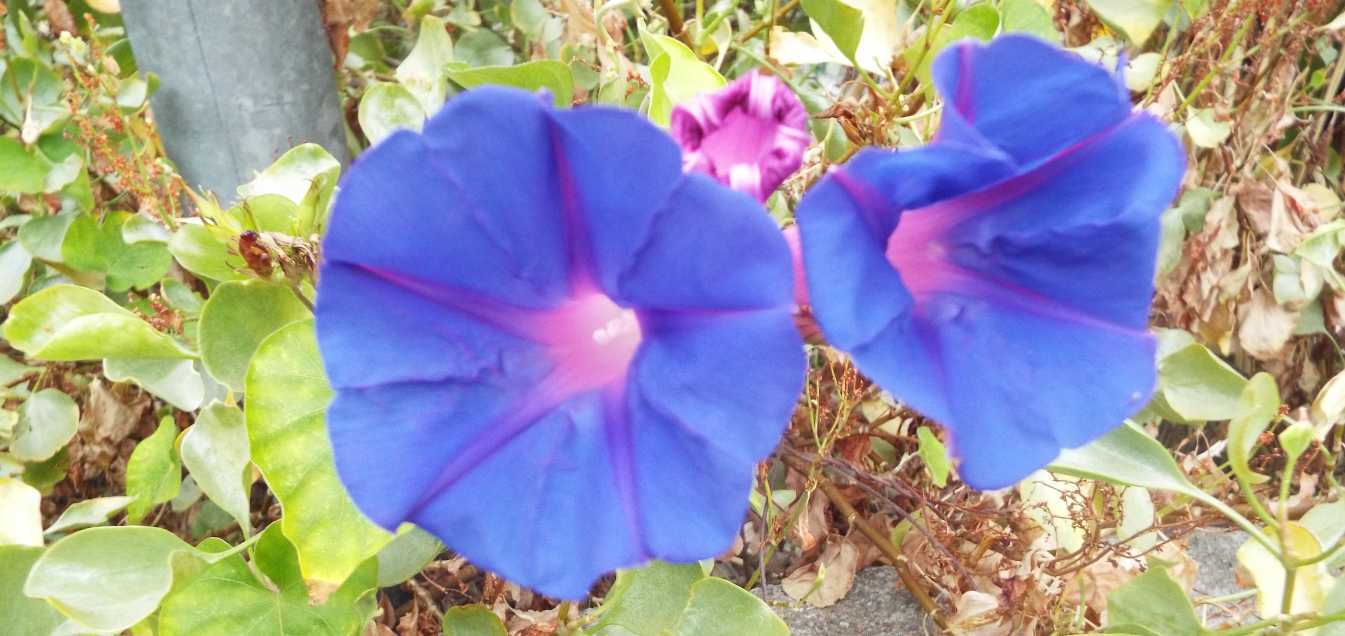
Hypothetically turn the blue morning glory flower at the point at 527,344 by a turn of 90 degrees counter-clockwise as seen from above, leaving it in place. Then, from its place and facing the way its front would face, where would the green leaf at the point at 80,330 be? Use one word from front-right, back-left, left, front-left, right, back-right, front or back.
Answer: back-left

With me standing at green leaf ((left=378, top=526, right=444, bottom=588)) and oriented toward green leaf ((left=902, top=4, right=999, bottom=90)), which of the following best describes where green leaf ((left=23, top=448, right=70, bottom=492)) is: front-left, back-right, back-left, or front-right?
back-left

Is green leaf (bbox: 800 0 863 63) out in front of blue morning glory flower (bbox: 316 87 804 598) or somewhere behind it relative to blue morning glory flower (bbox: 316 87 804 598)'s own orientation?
behind

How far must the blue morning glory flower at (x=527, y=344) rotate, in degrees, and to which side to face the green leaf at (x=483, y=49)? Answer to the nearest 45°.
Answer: approximately 180°

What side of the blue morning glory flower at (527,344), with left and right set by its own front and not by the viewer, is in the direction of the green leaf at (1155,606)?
left
